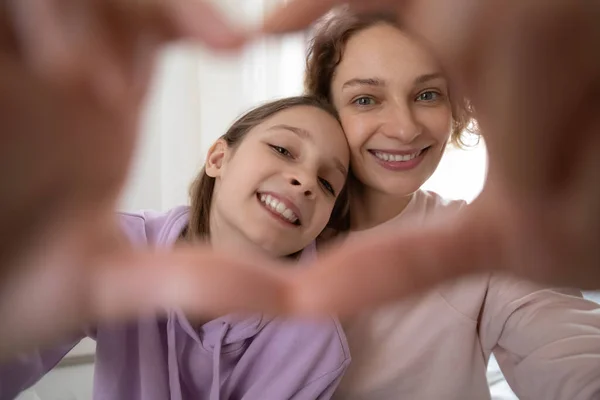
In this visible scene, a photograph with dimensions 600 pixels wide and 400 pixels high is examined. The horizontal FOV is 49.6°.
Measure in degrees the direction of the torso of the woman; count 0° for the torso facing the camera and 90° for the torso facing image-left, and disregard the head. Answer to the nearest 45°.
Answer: approximately 0°
